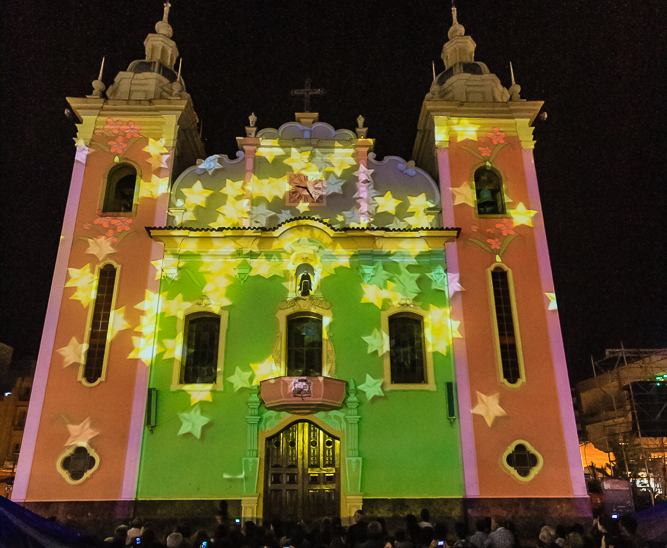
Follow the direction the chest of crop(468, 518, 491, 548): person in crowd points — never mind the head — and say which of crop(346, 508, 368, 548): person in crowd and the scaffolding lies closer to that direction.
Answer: the scaffolding

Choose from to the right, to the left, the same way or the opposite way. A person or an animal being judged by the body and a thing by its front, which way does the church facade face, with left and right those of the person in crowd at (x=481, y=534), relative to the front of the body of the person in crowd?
the opposite way

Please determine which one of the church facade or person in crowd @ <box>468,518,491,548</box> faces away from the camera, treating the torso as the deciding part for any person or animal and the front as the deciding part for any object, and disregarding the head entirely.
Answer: the person in crowd

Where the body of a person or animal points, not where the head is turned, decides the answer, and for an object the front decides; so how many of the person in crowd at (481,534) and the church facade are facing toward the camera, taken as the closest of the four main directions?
1

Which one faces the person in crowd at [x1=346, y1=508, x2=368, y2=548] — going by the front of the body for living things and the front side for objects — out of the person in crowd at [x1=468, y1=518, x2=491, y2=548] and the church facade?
the church facade

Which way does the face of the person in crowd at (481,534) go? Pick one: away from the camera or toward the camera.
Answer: away from the camera

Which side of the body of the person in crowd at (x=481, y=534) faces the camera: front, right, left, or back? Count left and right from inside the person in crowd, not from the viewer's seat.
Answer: back

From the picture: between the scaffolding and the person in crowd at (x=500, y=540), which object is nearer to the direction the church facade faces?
the person in crowd

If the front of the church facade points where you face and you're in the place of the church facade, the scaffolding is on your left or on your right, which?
on your left

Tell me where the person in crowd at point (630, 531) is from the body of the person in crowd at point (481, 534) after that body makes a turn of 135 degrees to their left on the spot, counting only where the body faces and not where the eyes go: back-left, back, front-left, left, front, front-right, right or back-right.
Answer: left

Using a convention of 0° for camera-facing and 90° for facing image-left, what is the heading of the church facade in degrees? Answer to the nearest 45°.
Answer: approximately 0°
